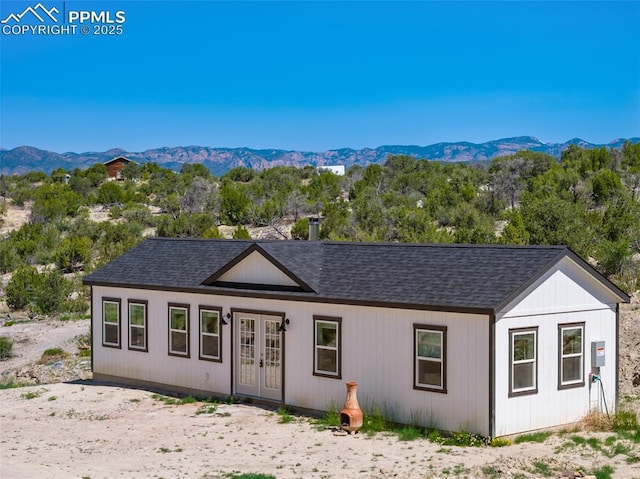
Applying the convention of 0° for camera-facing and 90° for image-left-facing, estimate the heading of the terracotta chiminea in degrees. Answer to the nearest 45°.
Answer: approximately 45°

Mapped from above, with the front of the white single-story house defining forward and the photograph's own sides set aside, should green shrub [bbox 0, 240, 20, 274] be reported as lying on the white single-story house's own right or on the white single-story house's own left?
on the white single-story house's own right

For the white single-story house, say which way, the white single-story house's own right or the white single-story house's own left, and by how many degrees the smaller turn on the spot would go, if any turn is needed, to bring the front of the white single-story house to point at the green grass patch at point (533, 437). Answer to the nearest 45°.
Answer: approximately 90° to the white single-story house's own left

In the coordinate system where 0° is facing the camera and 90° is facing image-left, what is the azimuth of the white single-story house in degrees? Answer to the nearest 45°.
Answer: approximately 45°

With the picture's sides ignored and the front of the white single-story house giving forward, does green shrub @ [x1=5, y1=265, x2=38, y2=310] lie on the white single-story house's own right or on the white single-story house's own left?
on the white single-story house's own right

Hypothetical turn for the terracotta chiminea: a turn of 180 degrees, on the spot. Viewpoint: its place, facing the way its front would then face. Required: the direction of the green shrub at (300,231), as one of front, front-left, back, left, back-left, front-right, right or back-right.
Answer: front-left

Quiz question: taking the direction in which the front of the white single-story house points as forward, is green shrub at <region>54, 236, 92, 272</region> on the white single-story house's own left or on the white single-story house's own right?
on the white single-story house's own right

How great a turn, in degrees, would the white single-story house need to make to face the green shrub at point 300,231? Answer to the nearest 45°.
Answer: approximately 135° to its right

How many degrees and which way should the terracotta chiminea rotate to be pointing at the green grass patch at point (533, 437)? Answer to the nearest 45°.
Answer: approximately 135° to its left

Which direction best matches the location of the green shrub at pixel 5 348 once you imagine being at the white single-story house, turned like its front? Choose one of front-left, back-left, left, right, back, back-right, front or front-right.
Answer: right

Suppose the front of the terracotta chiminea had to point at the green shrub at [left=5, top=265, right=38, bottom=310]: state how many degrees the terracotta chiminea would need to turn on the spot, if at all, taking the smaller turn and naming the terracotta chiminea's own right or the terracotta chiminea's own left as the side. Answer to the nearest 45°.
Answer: approximately 90° to the terracotta chiminea's own right

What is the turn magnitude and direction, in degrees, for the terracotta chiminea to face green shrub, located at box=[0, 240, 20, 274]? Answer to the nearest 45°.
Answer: approximately 90° to its right
